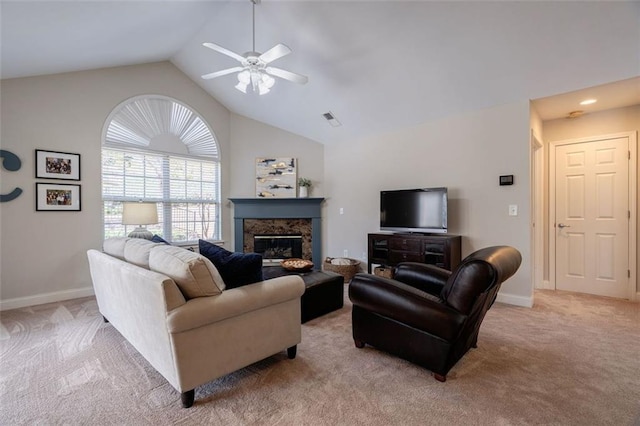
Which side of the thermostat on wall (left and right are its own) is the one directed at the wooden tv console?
right

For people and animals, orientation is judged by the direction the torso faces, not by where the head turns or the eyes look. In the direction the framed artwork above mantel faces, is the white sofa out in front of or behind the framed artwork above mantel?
in front

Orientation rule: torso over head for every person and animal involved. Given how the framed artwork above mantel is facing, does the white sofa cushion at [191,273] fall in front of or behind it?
in front

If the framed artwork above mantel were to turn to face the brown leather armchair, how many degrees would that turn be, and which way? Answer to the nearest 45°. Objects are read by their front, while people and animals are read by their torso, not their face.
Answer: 0° — it already faces it

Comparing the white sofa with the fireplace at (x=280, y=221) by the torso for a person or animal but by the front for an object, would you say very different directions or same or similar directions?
very different directions

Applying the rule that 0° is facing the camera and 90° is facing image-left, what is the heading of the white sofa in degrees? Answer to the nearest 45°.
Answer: approximately 225°

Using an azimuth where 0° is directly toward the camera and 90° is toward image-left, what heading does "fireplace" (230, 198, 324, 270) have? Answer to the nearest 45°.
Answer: approximately 0°

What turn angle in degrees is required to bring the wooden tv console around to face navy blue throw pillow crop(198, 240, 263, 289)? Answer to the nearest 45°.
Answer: approximately 45° to its right

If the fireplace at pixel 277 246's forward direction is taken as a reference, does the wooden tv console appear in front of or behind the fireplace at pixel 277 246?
in front

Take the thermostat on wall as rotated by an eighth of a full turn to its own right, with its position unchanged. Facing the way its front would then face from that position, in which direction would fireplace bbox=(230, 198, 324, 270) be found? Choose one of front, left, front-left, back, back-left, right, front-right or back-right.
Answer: front-right
